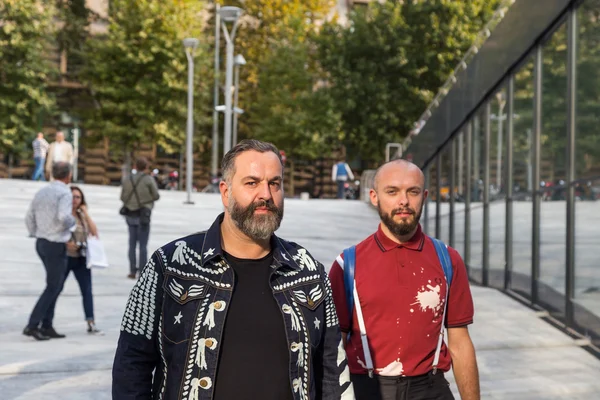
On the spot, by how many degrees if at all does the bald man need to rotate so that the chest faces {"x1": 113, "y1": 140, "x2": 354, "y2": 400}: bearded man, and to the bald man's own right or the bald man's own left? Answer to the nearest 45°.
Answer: approximately 45° to the bald man's own right

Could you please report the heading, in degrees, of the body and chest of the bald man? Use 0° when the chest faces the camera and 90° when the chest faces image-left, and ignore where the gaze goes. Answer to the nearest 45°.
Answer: approximately 0°

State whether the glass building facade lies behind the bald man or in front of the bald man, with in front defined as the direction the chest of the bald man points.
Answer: behind

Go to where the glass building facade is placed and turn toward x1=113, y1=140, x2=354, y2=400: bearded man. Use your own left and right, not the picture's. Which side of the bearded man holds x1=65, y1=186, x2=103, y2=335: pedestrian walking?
right

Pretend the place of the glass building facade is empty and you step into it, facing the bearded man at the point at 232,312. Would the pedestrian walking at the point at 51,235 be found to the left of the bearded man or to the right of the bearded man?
right

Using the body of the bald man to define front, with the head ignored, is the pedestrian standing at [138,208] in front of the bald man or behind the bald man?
behind

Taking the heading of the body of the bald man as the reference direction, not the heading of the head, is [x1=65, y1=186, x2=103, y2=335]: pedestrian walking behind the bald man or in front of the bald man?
behind

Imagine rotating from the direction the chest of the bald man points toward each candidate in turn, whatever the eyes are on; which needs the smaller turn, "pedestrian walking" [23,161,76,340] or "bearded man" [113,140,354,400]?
the bearded man
